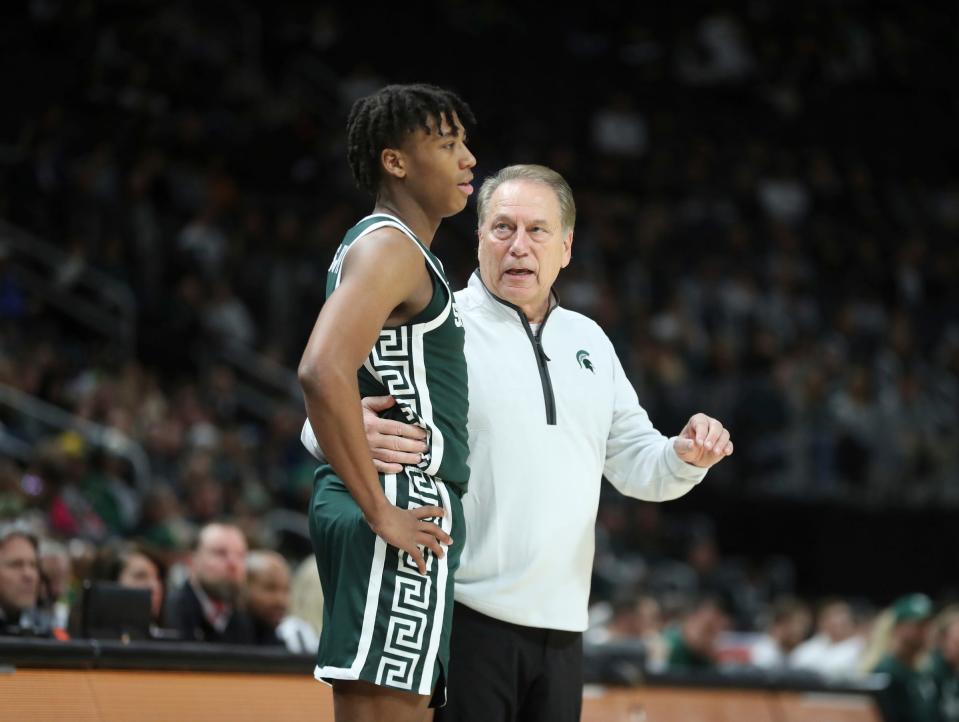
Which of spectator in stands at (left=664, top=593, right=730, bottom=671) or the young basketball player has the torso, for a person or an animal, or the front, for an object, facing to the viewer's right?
the young basketball player

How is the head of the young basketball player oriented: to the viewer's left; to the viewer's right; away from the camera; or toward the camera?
to the viewer's right

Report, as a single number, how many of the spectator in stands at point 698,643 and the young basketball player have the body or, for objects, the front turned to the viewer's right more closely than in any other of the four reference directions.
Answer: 1

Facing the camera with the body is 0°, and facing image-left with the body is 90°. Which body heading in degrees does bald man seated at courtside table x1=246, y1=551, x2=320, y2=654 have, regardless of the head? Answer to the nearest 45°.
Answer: approximately 315°

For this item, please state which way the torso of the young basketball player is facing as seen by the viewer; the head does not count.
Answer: to the viewer's right

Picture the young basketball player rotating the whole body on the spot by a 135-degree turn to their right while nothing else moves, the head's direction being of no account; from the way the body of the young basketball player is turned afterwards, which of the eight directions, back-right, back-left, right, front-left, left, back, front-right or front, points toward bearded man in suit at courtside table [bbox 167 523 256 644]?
back-right

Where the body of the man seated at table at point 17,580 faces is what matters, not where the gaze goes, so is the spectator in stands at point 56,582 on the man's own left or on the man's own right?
on the man's own left

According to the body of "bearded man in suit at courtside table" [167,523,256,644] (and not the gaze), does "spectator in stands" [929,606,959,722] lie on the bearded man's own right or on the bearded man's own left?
on the bearded man's own left

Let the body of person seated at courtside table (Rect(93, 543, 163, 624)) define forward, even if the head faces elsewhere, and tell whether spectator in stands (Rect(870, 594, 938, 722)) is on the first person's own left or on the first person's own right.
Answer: on the first person's own left

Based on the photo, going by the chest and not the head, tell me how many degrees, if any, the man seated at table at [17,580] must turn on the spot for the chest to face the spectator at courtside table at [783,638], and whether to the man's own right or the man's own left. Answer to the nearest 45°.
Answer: approximately 90° to the man's own left

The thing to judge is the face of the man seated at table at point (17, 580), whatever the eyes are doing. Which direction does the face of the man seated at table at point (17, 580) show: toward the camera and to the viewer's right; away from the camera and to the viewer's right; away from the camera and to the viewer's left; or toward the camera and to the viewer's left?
toward the camera and to the viewer's right
